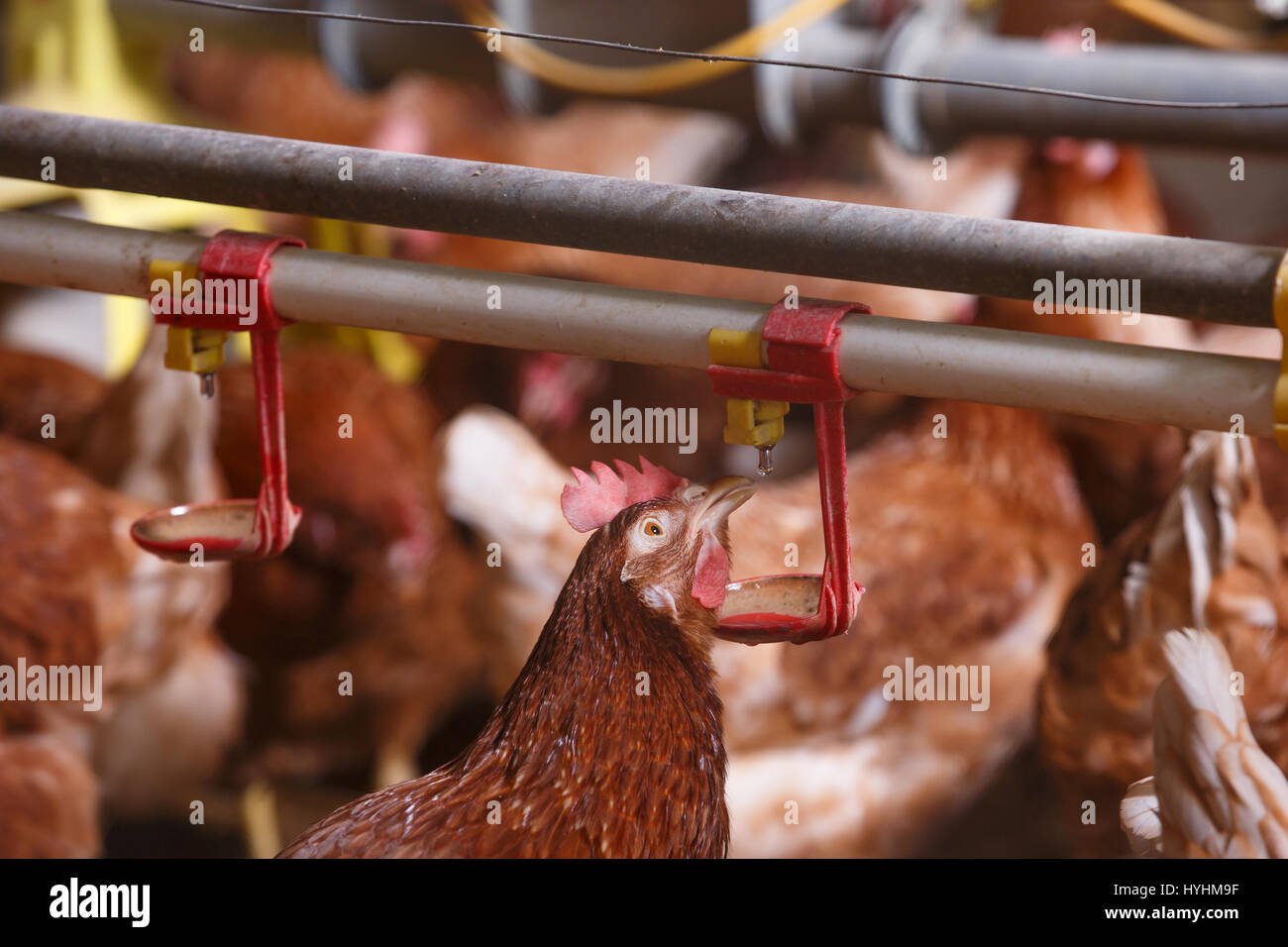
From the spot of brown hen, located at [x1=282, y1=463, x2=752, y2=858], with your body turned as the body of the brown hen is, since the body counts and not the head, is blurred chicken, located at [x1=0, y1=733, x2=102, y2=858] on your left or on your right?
on your left

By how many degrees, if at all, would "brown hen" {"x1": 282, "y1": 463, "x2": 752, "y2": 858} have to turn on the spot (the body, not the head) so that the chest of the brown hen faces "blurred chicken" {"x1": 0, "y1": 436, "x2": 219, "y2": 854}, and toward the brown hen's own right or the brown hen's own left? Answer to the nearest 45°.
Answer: approximately 135° to the brown hen's own left
